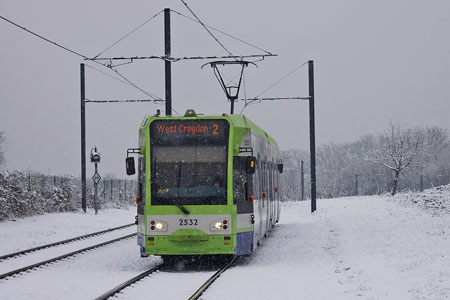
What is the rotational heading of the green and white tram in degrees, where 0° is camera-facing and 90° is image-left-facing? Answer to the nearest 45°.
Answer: approximately 0°

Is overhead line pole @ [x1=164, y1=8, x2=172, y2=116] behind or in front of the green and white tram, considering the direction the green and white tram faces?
behind

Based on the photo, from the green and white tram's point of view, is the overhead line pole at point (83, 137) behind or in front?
behind
